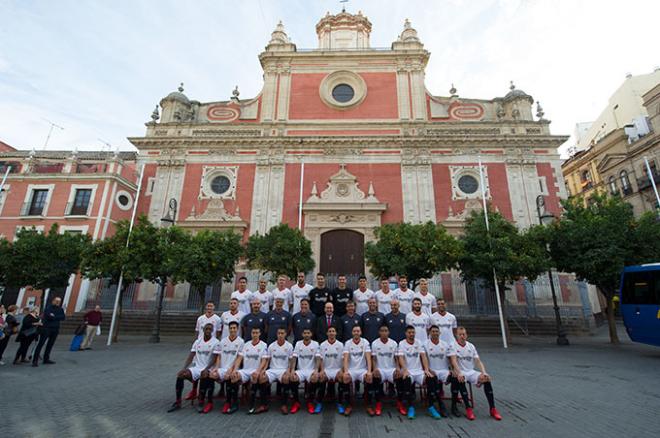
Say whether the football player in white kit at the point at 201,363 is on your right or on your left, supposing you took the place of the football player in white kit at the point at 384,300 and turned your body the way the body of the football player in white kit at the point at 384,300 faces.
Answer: on your right

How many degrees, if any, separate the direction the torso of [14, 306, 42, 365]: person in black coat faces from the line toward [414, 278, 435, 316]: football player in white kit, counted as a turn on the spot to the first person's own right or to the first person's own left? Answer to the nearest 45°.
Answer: approximately 45° to the first person's own right

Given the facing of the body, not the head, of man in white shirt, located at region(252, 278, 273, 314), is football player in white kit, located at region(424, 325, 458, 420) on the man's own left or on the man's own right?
on the man's own left

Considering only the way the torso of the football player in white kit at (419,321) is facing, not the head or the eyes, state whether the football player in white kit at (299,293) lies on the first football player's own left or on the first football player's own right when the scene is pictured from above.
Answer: on the first football player's own right

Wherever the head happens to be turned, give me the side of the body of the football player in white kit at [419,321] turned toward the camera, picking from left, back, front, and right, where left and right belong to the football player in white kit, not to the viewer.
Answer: front

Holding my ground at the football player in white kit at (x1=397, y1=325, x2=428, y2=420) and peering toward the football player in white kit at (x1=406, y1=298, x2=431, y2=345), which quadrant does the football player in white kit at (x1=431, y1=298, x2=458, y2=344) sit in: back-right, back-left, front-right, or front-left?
front-right

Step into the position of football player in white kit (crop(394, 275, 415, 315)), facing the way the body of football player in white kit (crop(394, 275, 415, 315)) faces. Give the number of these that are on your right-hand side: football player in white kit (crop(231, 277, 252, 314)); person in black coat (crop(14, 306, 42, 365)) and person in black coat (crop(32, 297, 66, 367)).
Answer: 3

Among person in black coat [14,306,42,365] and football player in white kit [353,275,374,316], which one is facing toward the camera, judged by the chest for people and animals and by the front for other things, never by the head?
the football player in white kit

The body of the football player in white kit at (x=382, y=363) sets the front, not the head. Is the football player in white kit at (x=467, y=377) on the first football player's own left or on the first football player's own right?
on the first football player's own left

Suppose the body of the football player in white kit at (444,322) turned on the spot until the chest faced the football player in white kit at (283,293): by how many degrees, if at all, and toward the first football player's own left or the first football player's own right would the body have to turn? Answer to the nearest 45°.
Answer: approximately 90° to the first football player's own right

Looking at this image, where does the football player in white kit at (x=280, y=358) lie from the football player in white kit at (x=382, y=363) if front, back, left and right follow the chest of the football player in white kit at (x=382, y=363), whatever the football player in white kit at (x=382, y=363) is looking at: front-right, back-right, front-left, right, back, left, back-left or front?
right

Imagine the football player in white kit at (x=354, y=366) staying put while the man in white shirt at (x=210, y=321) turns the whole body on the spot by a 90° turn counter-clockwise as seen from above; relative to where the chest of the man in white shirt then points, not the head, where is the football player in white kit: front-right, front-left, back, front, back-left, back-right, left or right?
front-right

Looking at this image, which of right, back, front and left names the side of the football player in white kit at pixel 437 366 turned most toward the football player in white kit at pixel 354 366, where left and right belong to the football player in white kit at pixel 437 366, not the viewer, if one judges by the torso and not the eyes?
right

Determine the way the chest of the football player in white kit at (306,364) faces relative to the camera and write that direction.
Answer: toward the camera

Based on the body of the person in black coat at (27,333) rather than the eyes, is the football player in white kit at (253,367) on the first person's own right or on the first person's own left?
on the first person's own right

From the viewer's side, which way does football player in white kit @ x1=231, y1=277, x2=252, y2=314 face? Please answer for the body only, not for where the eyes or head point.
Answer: toward the camera

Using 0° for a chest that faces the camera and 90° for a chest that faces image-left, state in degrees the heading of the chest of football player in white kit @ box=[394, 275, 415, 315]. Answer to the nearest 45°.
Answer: approximately 0°

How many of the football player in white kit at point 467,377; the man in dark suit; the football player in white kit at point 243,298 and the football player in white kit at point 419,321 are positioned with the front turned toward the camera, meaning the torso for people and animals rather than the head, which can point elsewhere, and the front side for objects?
4
